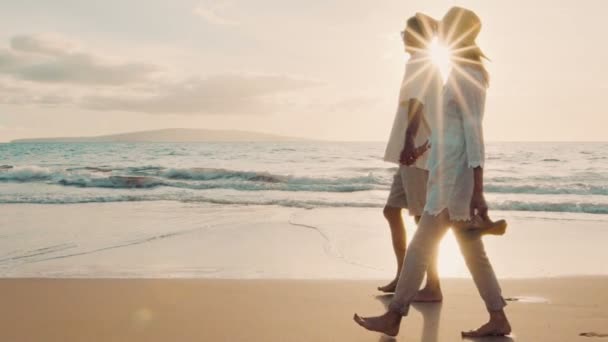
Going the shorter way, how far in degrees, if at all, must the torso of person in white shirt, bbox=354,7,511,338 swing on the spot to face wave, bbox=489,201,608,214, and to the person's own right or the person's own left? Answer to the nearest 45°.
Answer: approximately 90° to the person's own right

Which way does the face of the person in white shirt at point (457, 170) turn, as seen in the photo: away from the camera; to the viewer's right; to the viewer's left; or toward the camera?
to the viewer's left

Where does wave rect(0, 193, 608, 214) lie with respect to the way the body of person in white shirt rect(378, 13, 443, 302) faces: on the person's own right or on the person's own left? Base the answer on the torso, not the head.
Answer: on the person's own right

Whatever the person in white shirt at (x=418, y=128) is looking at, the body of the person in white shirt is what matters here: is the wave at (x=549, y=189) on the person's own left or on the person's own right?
on the person's own right

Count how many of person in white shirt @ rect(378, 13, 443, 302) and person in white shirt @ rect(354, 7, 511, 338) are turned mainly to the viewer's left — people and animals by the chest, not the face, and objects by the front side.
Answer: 2

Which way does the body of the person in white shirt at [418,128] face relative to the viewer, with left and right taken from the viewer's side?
facing to the left of the viewer

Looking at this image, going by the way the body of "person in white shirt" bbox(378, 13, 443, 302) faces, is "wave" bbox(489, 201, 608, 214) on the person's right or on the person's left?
on the person's right

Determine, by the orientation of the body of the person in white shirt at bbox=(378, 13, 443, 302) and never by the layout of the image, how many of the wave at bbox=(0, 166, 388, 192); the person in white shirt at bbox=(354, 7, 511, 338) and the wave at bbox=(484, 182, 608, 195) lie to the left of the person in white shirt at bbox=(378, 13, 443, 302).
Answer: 1

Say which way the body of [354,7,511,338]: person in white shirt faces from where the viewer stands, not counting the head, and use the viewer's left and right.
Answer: facing to the left of the viewer

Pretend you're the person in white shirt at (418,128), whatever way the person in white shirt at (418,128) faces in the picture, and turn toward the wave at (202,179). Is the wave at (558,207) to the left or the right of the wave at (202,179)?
right

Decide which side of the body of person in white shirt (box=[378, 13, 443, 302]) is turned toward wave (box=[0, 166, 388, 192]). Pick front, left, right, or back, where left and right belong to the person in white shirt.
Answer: right

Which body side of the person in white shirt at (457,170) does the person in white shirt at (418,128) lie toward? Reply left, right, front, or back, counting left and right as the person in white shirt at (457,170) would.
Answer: right
